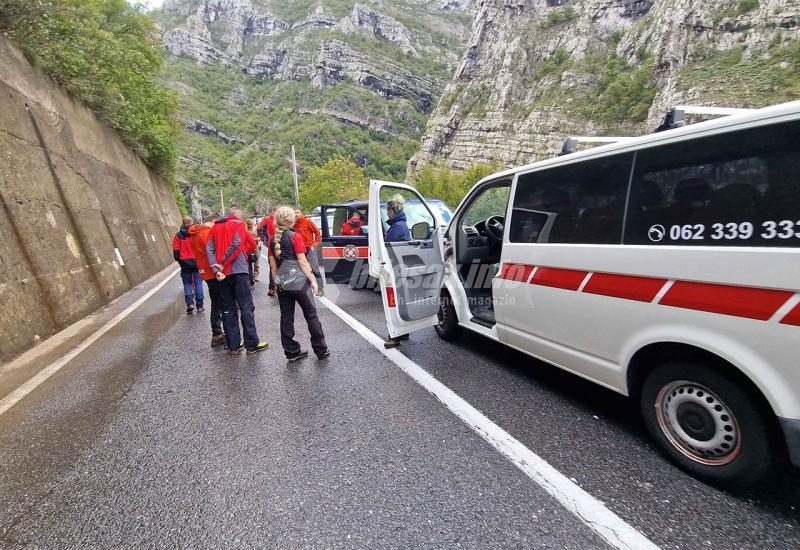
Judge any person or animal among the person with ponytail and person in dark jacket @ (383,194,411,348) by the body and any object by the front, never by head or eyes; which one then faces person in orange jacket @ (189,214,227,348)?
the person in dark jacket

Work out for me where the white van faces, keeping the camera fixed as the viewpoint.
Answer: facing away from the viewer and to the left of the viewer

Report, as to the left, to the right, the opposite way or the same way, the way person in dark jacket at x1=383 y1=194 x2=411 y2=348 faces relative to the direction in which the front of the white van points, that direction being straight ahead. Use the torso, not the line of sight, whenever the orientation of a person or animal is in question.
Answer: to the left

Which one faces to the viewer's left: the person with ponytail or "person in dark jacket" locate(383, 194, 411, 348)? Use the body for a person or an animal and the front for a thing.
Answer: the person in dark jacket

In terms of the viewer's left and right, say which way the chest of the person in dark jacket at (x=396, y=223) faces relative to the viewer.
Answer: facing to the left of the viewer

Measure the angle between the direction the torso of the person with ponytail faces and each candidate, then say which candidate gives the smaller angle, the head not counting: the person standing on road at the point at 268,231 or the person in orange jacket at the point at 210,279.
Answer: the person standing on road

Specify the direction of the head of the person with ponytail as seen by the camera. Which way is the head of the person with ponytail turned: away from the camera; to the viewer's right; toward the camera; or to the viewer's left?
away from the camera

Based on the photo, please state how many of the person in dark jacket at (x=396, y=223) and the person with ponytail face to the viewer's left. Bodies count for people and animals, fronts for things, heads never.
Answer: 1

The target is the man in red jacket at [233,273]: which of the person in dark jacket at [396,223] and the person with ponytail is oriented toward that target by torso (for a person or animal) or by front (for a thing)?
the person in dark jacket

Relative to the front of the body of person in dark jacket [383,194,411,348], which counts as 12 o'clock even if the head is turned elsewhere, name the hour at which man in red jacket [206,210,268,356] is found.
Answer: The man in red jacket is roughly at 12 o'clock from the person in dark jacket.
